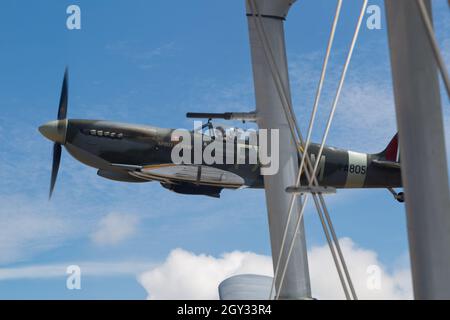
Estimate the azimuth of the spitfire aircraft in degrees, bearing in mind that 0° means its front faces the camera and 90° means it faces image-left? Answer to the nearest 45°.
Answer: approximately 90°

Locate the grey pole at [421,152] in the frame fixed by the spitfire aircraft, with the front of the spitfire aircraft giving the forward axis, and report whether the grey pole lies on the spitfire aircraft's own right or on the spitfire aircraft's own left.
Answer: on the spitfire aircraft's own left

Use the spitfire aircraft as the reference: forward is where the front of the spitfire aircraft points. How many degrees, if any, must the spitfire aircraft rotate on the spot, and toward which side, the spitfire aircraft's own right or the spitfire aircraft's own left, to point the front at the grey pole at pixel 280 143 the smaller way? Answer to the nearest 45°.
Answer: approximately 90° to the spitfire aircraft's own left
